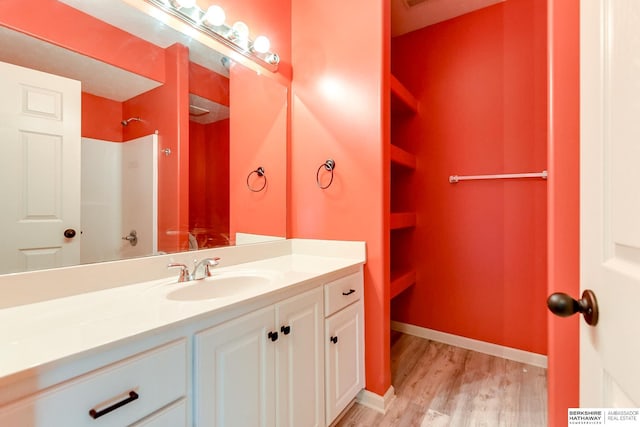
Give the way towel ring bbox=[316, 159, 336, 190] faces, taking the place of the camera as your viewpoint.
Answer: facing the viewer and to the left of the viewer

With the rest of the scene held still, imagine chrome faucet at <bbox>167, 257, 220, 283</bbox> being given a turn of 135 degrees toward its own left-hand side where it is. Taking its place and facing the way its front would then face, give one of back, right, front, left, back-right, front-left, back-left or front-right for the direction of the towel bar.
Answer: right

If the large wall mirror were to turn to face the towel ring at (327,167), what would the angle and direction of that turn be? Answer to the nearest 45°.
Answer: approximately 45° to its left

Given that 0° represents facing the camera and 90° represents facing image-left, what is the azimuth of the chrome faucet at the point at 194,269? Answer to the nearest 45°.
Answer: approximately 315°

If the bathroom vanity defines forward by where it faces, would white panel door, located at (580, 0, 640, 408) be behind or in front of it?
in front

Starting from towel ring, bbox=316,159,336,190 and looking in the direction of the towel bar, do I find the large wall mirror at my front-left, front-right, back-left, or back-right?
back-right

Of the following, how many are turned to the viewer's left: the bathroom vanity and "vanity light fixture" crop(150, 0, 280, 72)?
0

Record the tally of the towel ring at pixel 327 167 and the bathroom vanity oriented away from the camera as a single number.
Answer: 0

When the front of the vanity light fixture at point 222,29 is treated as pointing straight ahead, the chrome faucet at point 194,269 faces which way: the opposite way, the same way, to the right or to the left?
the same way

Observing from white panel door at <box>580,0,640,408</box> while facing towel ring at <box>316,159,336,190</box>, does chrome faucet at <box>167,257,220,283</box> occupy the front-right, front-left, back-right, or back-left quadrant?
front-left

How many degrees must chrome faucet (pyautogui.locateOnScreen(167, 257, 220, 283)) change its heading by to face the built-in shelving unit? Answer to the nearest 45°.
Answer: approximately 45° to its left

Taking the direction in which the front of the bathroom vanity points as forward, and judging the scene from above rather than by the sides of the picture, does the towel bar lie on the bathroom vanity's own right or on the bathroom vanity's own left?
on the bathroom vanity's own left

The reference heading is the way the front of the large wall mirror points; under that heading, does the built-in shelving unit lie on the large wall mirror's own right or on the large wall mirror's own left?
on the large wall mirror's own left

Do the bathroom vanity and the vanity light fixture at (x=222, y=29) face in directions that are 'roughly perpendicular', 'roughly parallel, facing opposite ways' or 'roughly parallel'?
roughly parallel

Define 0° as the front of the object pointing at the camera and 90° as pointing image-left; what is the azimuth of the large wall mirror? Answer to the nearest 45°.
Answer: approximately 315°

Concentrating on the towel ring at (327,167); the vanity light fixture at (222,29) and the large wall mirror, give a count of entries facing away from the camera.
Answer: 0

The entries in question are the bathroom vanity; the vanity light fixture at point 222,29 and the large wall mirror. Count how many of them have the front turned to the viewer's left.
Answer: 0

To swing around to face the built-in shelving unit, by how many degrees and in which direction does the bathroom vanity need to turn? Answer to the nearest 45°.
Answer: approximately 90° to its left
